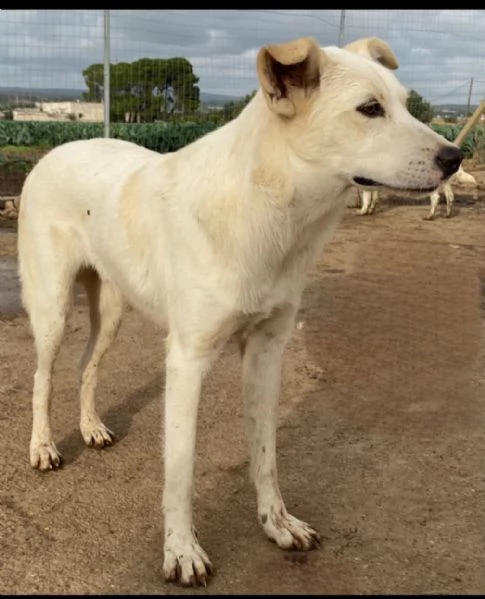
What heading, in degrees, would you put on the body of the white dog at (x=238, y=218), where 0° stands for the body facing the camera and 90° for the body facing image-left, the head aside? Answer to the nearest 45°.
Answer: approximately 315°

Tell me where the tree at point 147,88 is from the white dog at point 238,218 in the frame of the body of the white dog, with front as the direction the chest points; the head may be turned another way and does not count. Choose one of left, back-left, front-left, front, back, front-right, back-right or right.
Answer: back-left

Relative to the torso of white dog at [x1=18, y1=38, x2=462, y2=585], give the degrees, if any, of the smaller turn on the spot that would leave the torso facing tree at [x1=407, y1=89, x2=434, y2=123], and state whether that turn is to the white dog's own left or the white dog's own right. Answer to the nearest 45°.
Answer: approximately 135° to the white dog's own left

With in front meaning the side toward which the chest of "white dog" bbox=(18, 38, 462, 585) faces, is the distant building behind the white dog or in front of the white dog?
behind
